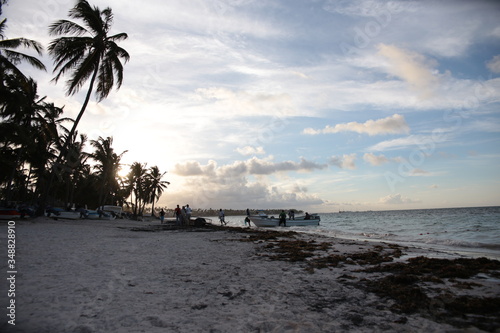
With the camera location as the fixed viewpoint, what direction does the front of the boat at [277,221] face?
facing to the left of the viewer

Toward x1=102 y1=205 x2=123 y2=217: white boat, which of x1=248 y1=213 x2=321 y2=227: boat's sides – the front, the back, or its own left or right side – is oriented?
front

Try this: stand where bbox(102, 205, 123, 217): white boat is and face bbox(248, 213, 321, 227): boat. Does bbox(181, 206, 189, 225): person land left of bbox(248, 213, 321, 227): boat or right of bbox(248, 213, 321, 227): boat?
right

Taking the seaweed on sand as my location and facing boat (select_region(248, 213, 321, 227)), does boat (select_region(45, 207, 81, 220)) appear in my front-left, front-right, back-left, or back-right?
front-left

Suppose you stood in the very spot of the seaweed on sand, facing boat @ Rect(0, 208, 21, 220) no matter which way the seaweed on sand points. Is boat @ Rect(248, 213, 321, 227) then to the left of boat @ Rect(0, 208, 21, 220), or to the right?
right

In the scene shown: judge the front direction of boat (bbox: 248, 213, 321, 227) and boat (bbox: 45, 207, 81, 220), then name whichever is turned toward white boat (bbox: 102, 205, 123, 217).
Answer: boat (bbox: 248, 213, 321, 227)
